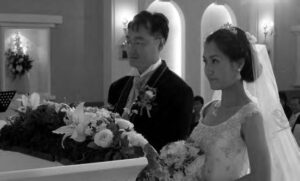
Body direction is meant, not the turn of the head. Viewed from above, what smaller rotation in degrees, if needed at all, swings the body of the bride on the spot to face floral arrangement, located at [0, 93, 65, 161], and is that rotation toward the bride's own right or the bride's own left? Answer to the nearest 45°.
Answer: approximately 45° to the bride's own right

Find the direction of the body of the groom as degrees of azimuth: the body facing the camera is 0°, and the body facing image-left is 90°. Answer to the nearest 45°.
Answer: approximately 45°

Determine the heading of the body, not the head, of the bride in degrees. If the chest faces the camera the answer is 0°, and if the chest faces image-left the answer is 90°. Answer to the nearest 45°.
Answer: approximately 45°

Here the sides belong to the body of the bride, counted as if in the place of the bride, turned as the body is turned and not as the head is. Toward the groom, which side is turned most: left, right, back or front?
right

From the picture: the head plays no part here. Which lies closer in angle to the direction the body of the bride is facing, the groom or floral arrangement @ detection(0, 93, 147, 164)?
the floral arrangement

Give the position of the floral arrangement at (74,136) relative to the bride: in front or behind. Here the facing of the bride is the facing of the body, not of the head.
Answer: in front

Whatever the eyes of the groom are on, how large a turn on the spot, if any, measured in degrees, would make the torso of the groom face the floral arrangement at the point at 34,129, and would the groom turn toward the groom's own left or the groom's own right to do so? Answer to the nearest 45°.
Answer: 0° — they already face it

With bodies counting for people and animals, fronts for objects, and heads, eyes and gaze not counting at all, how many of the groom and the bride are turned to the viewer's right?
0

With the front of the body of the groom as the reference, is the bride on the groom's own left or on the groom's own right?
on the groom's own left

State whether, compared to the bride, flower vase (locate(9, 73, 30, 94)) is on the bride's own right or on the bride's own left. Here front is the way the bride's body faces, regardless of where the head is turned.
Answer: on the bride's own right
